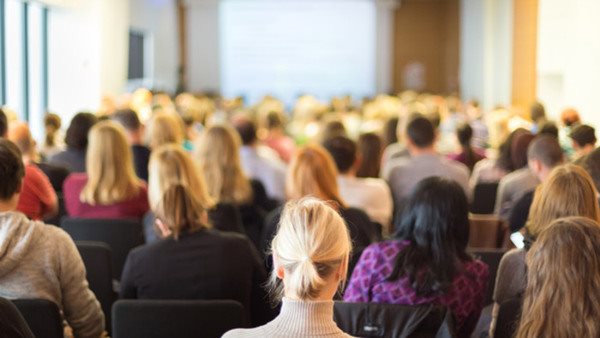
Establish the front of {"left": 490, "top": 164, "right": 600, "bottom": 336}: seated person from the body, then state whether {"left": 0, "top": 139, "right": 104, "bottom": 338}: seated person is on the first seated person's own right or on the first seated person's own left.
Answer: on the first seated person's own left

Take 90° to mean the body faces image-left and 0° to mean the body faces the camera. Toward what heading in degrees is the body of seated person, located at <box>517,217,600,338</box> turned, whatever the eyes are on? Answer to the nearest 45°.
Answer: approximately 180°

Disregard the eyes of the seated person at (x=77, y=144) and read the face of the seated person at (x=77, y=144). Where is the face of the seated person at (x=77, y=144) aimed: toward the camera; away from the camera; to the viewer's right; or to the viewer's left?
away from the camera

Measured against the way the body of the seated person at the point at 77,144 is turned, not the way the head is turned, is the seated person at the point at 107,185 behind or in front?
behind

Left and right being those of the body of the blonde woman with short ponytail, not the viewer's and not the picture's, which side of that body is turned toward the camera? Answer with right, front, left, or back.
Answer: back

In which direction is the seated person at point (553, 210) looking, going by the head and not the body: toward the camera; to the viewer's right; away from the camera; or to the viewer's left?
away from the camera

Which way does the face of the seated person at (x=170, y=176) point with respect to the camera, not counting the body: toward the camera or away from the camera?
away from the camera

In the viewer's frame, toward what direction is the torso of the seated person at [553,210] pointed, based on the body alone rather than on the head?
away from the camera

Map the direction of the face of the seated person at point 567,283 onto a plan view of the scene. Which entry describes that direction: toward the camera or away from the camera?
away from the camera

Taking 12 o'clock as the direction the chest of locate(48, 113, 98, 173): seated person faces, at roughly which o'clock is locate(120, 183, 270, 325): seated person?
locate(120, 183, 270, 325): seated person is roughly at 6 o'clock from locate(48, 113, 98, 173): seated person.

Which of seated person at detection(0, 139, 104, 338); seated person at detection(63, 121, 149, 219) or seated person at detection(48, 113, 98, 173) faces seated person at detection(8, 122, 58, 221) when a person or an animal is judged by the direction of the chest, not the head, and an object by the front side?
seated person at detection(0, 139, 104, 338)

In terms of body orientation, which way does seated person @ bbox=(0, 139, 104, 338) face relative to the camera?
away from the camera

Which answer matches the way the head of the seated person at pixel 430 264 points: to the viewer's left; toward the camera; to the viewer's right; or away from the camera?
away from the camera

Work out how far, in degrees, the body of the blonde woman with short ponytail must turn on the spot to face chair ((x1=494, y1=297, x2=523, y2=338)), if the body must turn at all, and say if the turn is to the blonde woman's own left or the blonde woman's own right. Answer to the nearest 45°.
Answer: approximately 45° to the blonde woman's own right

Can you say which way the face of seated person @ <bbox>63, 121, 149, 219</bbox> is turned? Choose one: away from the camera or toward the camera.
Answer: away from the camera

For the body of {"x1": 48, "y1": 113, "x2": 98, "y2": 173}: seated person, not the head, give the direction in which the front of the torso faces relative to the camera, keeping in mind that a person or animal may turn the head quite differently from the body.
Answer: away from the camera
